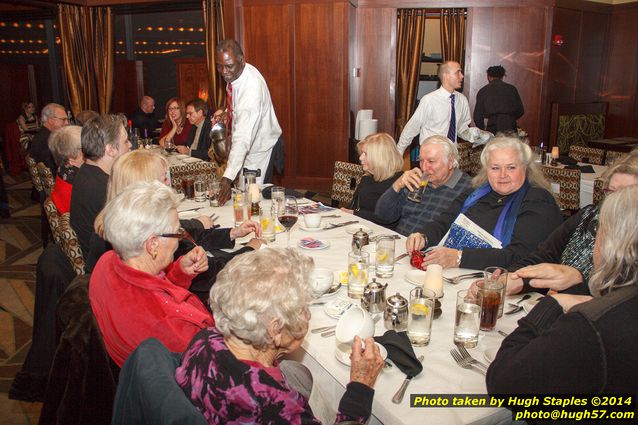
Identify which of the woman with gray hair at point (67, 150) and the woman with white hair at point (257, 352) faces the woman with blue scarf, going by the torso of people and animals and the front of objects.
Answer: the woman with white hair at point (257, 352)

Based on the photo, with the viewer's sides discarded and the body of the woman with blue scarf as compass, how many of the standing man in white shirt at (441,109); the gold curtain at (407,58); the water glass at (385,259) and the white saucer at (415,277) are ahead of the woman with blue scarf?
2

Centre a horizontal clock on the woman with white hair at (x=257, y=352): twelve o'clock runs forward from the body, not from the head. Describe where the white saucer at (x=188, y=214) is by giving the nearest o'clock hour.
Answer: The white saucer is roughly at 10 o'clock from the woman with white hair.

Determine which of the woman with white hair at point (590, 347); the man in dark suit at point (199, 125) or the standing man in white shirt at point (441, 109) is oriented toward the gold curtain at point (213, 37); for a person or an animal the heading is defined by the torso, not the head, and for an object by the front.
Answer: the woman with white hair

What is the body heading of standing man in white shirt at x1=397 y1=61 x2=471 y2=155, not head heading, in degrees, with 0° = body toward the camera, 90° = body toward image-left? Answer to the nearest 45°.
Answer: approximately 315°

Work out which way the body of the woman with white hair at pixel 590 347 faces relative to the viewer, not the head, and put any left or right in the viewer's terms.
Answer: facing away from the viewer and to the left of the viewer

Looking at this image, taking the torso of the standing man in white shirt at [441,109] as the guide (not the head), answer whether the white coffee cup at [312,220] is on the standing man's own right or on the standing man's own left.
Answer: on the standing man's own right

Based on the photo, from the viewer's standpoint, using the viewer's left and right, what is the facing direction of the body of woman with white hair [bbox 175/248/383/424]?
facing away from the viewer and to the right of the viewer

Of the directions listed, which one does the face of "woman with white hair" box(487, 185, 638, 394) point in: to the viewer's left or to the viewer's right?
to the viewer's left

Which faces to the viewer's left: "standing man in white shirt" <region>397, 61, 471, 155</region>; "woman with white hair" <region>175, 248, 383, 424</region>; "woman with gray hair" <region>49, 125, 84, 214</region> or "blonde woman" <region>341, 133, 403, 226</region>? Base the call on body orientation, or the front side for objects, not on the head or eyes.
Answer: the blonde woman

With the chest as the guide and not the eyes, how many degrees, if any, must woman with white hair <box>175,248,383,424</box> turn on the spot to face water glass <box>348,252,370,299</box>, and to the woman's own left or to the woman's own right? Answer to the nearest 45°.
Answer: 0° — they already face it
